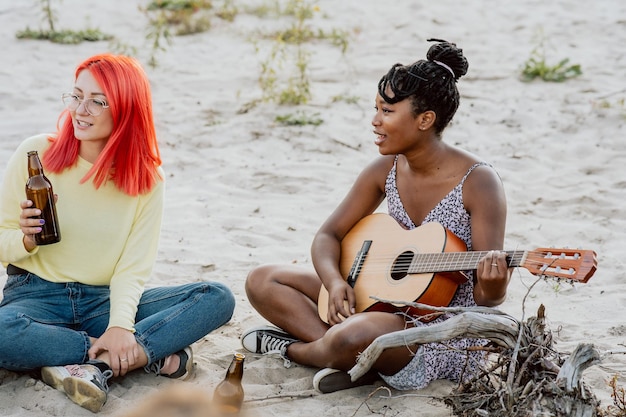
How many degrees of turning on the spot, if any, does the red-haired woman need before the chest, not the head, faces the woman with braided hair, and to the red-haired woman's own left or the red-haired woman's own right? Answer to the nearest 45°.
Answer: approximately 90° to the red-haired woman's own left

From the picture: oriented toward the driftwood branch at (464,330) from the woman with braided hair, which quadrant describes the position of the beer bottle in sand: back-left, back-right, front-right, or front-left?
front-right

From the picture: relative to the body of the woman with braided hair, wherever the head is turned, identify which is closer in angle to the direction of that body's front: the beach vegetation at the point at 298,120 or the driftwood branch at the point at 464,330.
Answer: the driftwood branch

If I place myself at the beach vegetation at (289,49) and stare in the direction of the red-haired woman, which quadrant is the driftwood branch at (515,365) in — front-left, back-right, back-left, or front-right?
front-left

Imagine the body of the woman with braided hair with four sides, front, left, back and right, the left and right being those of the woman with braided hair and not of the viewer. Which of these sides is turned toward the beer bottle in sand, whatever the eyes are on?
front

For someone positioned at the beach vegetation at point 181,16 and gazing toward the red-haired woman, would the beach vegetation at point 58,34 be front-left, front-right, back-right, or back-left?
front-right

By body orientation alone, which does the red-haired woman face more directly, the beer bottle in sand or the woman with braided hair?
the beer bottle in sand

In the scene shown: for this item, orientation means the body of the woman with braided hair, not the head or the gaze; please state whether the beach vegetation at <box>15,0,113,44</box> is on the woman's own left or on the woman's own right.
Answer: on the woman's own right

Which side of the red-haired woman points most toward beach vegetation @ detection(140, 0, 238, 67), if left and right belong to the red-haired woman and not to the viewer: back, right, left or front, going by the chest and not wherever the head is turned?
back

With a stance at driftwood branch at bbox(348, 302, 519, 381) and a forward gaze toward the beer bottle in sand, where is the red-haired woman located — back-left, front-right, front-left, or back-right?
front-right

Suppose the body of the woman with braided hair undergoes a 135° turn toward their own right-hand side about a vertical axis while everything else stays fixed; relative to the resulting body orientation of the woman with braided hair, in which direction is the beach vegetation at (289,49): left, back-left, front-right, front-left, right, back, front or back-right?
front

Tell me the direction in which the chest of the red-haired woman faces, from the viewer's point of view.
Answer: toward the camera

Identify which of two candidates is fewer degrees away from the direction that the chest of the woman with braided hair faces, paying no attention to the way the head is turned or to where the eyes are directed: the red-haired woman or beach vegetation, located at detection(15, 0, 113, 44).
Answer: the red-haired woman

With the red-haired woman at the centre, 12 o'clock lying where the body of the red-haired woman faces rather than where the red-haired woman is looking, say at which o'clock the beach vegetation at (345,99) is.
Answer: The beach vegetation is roughly at 7 o'clock from the red-haired woman.

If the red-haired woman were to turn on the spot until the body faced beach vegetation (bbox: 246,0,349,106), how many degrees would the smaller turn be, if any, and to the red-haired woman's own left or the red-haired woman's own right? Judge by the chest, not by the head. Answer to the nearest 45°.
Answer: approximately 180°

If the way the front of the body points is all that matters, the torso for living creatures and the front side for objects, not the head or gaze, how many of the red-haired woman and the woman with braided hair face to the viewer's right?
0
